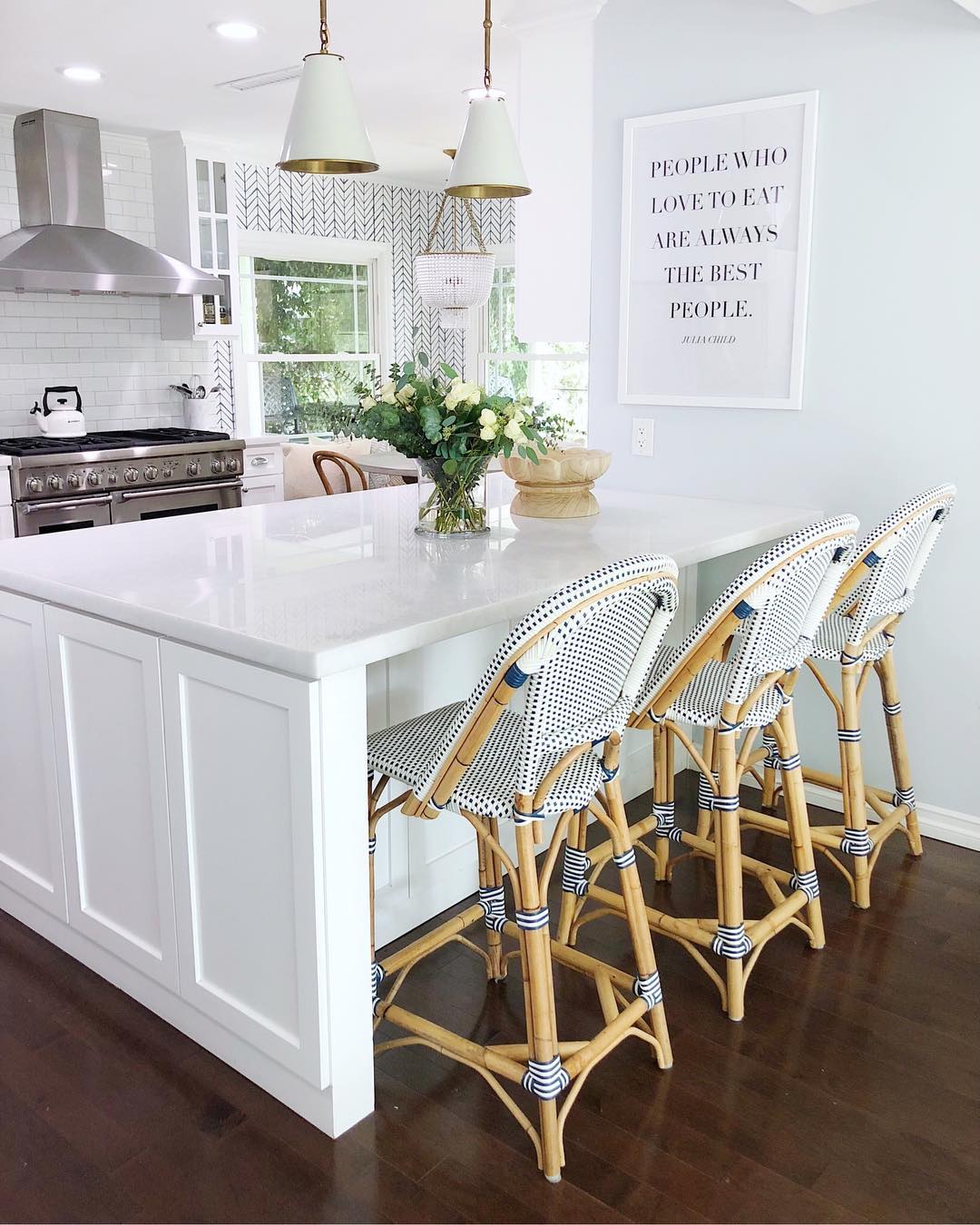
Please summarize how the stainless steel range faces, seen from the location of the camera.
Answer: facing the viewer and to the right of the viewer

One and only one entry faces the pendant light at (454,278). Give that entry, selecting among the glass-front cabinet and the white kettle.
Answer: the glass-front cabinet

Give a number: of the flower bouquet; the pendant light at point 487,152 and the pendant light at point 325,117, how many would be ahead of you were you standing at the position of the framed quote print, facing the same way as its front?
3

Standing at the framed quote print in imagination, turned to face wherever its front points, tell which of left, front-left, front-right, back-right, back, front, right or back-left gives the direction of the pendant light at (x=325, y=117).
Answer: front

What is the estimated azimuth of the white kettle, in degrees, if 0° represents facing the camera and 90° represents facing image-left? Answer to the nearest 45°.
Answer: approximately 90°

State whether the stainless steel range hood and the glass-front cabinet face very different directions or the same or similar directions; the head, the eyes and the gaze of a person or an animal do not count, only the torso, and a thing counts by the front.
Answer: same or similar directions

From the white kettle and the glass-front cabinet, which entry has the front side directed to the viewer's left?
the white kettle

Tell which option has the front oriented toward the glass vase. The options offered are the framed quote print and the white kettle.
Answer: the framed quote print

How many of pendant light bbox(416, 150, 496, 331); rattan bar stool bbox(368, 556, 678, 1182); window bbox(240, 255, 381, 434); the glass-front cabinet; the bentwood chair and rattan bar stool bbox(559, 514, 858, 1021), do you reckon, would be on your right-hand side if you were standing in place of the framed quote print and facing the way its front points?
4

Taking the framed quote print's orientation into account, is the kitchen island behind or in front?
in front

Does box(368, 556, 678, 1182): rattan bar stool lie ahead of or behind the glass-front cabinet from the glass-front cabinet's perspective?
ahead

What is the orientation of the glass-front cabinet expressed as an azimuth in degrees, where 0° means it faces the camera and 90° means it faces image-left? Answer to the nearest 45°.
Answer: approximately 315°
